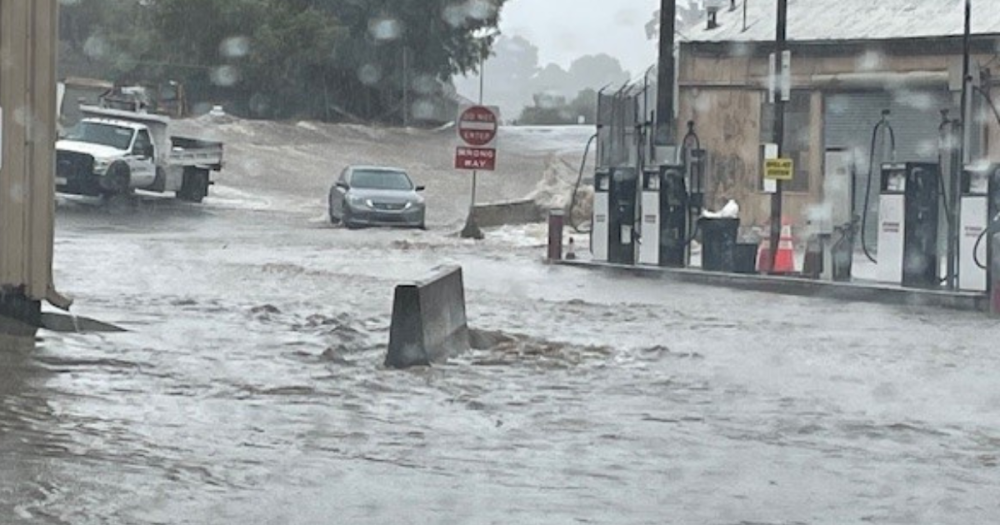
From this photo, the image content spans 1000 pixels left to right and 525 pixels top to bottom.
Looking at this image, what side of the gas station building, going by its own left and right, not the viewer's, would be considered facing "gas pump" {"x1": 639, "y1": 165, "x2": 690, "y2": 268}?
front

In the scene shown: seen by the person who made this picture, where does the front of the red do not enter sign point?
facing the viewer

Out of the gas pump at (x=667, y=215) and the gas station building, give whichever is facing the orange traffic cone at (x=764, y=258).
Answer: the gas station building

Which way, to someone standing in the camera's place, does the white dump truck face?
facing the viewer and to the left of the viewer

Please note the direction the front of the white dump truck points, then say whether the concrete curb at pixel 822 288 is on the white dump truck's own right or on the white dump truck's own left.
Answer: on the white dump truck's own left

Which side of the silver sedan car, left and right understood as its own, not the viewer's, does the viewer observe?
front

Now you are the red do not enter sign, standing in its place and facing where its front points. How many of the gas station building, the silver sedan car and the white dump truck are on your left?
1

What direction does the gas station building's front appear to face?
toward the camera

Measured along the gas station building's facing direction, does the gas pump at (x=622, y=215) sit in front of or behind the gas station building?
in front

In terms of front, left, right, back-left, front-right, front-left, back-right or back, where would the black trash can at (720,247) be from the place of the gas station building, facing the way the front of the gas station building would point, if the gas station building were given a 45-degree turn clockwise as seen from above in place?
front-left

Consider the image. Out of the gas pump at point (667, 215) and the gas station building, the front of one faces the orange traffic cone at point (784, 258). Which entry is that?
the gas station building
